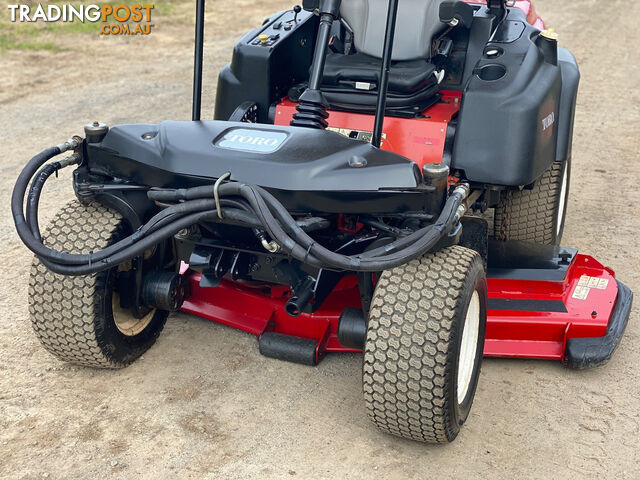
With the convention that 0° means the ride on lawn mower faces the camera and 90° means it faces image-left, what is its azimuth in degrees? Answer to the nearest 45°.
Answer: approximately 45°
